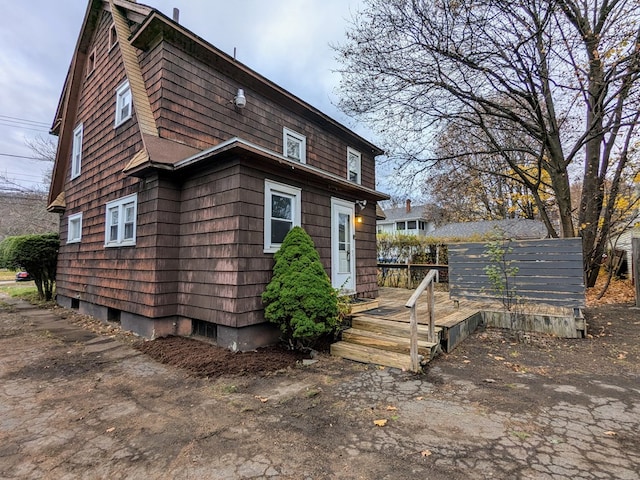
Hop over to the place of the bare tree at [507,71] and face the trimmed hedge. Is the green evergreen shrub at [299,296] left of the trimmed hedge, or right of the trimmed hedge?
left

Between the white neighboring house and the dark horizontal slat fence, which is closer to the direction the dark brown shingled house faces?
the dark horizontal slat fence

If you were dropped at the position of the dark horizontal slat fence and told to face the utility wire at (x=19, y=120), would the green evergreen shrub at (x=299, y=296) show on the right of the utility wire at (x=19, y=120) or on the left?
left
